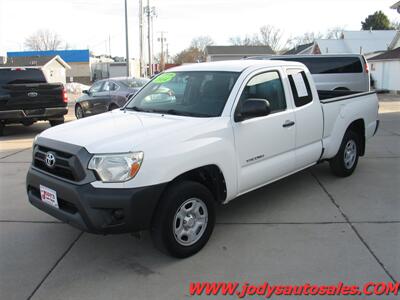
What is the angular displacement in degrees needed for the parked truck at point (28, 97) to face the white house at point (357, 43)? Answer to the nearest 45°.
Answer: approximately 45° to its right

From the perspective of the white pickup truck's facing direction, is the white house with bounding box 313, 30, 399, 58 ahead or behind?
behind

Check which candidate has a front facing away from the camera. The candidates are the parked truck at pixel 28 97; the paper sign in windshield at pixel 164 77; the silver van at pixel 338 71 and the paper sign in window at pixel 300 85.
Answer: the parked truck

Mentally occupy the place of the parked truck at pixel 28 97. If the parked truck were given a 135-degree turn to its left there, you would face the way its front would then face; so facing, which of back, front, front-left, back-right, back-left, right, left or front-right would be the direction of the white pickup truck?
front-left

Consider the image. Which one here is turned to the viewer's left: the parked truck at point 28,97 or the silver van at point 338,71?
the silver van

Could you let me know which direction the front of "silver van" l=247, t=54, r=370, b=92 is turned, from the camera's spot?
facing to the left of the viewer

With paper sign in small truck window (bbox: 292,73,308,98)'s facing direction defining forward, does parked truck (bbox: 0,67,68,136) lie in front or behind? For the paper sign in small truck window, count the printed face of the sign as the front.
behind

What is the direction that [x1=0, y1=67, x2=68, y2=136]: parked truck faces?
away from the camera

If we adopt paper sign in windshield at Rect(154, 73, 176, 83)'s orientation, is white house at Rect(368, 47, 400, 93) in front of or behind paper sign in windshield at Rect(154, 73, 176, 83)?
behind

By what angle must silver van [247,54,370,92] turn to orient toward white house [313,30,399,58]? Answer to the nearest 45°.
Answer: approximately 90° to its right
